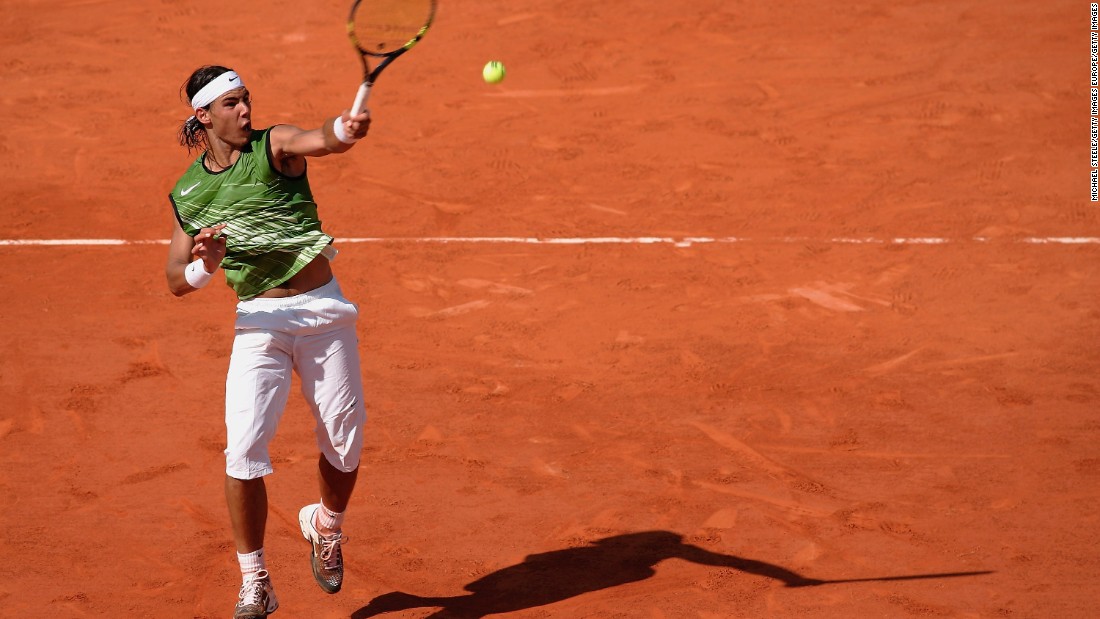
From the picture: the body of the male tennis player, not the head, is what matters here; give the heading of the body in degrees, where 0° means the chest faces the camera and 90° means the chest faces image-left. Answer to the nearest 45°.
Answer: approximately 0°
